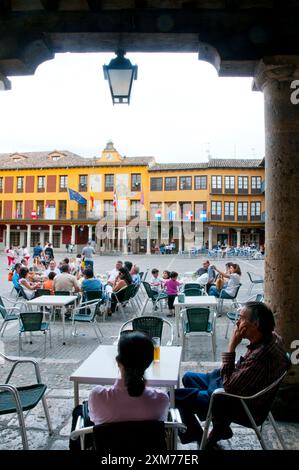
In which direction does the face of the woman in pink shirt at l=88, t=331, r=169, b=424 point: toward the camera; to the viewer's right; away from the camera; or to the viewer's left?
away from the camera

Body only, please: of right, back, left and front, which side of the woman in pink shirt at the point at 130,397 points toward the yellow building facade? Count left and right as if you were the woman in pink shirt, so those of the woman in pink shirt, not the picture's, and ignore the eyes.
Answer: front

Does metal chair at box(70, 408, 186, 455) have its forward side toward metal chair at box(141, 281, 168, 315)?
yes

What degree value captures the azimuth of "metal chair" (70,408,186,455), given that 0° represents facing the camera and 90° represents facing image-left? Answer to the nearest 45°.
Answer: approximately 180°

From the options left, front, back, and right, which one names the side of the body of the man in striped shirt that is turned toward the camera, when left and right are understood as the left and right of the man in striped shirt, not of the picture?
left

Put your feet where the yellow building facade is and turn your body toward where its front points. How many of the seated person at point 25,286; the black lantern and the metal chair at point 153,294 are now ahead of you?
3

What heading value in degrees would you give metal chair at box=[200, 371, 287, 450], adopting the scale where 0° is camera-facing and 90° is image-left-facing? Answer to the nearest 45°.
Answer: approximately 90°

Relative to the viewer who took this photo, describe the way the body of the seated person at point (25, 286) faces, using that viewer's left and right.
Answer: facing to the right of the viewer

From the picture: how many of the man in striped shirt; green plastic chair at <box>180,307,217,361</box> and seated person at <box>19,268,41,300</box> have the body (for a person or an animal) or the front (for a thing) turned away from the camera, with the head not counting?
1

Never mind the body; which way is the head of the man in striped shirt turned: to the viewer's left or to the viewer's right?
to the viewer's left

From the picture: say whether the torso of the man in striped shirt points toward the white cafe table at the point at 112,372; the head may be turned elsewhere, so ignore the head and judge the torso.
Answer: yes

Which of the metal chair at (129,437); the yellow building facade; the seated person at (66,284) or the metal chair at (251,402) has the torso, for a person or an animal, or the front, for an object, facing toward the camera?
the yellow building facade

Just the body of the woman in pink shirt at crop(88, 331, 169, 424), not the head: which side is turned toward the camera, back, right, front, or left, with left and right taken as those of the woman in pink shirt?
back

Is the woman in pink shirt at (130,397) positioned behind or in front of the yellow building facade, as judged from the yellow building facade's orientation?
in front
